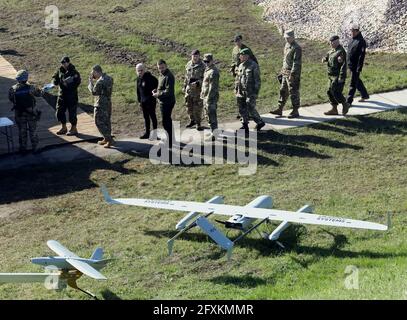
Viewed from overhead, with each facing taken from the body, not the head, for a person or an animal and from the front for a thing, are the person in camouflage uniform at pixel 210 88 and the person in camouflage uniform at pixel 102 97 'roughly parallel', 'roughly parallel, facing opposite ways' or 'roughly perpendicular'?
roughly parallel

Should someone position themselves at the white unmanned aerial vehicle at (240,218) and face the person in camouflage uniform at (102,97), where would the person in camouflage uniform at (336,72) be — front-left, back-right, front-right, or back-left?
front-right

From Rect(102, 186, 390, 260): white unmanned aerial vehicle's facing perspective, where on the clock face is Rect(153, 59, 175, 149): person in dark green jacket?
The person in dark green jacket is roughly at 10 o'clock from the white unmanned aerial vehicle.

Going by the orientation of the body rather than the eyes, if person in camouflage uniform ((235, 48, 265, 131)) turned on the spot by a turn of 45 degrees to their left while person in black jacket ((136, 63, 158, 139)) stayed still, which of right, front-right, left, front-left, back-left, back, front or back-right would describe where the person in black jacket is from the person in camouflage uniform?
right

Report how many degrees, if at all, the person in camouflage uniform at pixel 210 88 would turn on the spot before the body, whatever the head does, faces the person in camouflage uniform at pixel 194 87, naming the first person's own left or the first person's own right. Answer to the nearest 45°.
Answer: approximately 45° to the first person's own right

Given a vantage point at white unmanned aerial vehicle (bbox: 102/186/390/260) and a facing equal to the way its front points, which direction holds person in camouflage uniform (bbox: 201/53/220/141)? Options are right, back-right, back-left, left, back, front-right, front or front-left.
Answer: front-left

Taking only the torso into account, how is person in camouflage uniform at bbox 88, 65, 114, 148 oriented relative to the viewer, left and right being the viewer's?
facing to the left of the viewer

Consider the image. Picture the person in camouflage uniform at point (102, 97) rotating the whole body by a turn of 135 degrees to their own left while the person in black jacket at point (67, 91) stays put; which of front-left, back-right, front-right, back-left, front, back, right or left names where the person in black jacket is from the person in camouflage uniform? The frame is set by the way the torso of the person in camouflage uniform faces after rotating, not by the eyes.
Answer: back

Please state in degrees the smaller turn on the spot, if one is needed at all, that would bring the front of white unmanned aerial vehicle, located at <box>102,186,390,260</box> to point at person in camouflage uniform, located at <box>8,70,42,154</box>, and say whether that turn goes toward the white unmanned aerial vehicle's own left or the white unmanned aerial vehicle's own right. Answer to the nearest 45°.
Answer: approximately 90° to the white unmanned aerial vehicle's own left

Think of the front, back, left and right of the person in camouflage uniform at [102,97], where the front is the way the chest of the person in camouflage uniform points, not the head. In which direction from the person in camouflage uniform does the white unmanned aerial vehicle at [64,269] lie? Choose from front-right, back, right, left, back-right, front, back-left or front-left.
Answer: left

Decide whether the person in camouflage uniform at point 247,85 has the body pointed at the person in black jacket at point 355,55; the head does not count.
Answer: no
